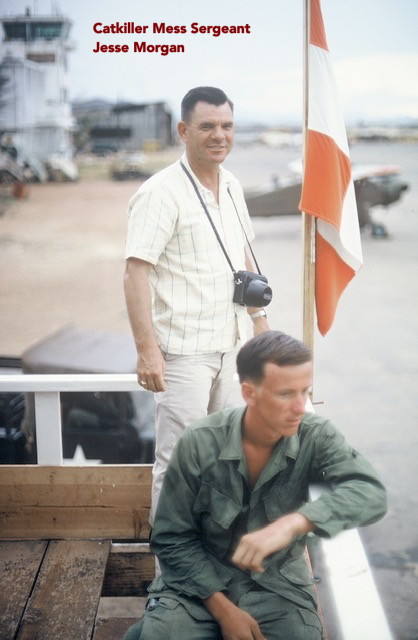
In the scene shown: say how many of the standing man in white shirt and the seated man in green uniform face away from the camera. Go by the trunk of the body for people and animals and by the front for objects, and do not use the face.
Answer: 0

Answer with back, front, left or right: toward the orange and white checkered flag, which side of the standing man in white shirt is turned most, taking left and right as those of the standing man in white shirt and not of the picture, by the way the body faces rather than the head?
left

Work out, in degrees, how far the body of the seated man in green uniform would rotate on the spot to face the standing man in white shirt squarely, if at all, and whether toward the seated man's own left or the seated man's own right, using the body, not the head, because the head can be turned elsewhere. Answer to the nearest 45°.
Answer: approximately 180°

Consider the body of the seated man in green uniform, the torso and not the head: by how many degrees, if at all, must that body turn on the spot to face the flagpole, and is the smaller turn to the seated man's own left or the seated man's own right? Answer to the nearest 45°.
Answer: approximately 180°

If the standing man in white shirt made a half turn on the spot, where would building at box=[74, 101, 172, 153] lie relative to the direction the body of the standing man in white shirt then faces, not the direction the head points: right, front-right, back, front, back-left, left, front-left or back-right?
front-right

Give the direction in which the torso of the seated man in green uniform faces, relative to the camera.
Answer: toward the camera

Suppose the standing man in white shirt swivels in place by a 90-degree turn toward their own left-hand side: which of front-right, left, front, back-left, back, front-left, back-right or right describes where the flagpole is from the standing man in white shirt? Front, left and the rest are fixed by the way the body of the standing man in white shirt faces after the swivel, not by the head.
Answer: front

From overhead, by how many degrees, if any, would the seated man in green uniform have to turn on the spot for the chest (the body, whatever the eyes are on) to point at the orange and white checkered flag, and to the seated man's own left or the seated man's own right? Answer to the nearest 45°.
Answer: approximately 180°

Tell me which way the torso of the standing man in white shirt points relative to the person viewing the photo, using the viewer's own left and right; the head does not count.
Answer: facing the viewer and to the right of the viewer

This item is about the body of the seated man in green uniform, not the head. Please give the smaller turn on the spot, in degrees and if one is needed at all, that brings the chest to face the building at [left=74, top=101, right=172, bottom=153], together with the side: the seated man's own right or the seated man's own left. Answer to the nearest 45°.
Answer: approximately 180°
